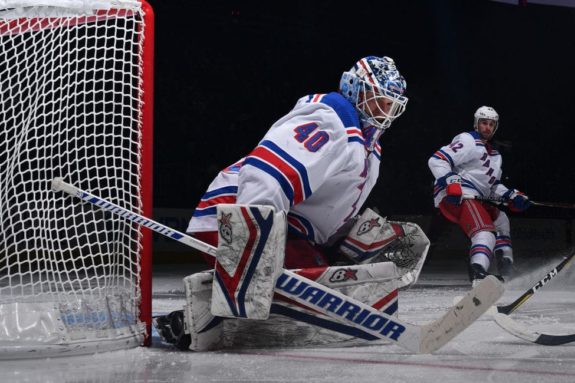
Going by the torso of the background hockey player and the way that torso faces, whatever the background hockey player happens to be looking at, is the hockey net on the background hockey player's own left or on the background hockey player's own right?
on the background hockey player's own right
